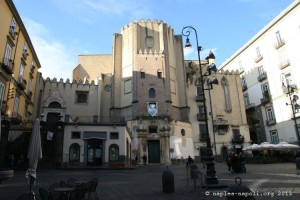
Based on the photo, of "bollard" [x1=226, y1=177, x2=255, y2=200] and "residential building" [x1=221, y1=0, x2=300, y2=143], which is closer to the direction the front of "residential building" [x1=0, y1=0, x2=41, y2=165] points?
the residential building

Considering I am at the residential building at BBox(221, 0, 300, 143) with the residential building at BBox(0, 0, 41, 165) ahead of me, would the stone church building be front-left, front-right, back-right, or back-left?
front-right

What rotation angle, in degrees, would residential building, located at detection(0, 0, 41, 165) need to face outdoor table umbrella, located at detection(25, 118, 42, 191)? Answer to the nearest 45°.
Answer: approximately 90° to its right

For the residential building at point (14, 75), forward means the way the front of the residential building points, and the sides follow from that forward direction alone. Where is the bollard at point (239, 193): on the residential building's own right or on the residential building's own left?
on the residential building's own right

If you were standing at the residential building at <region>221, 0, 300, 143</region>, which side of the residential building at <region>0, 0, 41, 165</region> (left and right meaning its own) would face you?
front

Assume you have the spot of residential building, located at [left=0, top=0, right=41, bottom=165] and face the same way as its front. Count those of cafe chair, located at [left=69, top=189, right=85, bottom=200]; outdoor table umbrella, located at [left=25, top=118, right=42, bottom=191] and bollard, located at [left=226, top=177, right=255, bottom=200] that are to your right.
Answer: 3

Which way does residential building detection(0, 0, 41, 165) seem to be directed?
to the viewer's right

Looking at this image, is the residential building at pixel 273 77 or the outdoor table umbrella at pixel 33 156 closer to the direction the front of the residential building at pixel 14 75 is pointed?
the residential building

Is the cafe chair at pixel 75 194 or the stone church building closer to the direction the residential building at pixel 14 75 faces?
the stone church building

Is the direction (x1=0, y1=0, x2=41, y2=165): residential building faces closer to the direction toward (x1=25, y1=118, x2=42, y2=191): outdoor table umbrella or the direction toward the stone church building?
the stone church building

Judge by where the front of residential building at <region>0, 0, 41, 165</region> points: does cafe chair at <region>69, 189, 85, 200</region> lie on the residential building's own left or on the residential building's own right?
on the residential building's own right
